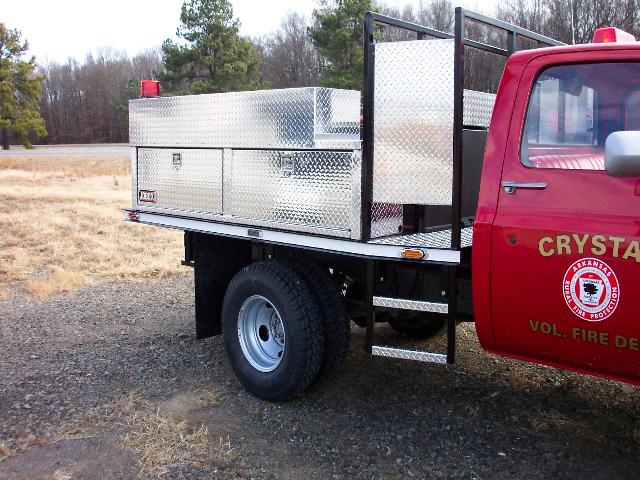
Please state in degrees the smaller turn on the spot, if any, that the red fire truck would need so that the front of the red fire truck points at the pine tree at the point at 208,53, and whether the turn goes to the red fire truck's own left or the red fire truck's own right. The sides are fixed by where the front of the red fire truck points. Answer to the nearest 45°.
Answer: approximately 135° to the red fire truck's own left

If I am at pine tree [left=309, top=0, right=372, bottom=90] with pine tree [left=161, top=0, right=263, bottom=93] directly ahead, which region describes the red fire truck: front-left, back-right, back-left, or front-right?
back-left
